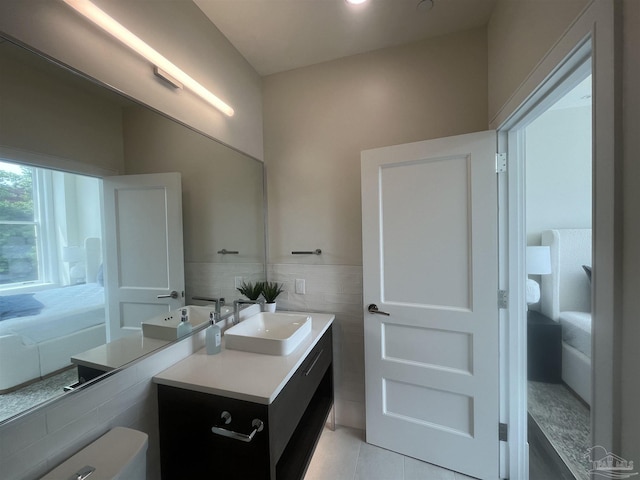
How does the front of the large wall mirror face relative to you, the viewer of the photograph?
facing the viewer and to the right of the viewer

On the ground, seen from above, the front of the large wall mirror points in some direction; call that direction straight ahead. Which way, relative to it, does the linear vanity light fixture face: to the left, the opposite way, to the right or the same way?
the same way

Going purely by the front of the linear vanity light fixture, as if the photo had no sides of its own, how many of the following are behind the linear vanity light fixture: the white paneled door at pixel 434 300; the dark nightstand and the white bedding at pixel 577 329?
0

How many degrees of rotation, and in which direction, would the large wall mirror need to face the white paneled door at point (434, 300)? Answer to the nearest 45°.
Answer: approximately 45° to its left

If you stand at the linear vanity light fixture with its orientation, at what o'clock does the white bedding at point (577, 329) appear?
The white bedding is roughly at 11 o'clock from the linear vanity light fixture.

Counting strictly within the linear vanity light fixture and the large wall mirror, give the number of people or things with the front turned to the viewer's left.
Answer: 0

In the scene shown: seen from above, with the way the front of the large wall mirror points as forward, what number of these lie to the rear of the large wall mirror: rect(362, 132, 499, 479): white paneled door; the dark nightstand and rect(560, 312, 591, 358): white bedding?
0
